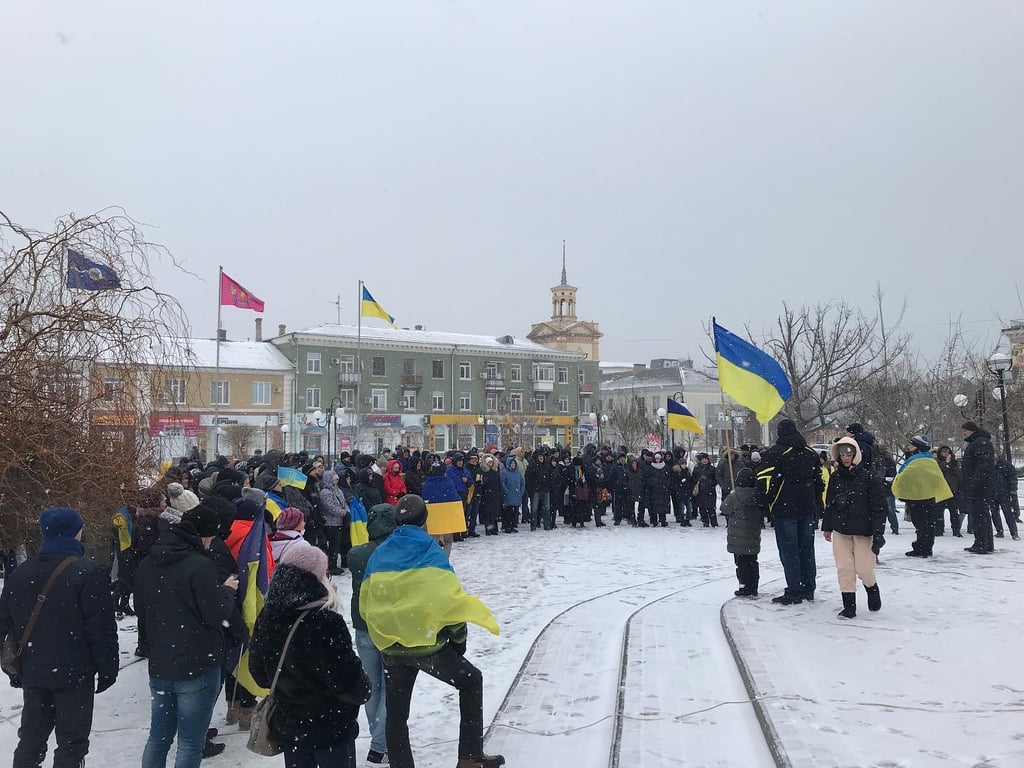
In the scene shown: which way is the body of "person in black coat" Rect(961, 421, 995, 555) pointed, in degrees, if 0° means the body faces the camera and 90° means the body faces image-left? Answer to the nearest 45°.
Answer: approximately 90°

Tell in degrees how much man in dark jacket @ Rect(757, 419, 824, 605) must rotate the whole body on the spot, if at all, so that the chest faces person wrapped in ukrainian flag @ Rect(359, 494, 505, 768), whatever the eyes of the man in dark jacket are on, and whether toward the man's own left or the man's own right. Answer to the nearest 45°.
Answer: approximately 135° to the man's own left

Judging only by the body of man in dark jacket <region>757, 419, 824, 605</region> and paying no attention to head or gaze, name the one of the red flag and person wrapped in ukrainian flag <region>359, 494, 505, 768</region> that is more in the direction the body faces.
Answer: the red flag

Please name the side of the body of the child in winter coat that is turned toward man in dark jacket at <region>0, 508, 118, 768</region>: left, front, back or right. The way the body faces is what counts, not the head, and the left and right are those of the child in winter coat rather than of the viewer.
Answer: left

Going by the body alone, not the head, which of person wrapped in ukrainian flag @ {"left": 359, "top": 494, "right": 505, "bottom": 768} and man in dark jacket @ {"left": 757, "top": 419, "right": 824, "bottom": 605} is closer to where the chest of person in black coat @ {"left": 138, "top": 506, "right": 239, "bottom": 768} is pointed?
the man in dark jacket

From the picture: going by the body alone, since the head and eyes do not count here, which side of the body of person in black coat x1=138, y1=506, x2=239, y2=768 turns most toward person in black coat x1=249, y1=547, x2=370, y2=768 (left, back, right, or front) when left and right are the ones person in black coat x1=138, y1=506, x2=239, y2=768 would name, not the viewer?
right

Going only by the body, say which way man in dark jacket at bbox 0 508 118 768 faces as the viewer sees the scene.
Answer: away from the camera

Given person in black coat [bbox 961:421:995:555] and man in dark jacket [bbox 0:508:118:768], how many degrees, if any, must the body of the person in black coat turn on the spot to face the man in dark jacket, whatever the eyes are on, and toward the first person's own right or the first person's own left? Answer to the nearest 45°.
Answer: approximately 90° to the first person's own left

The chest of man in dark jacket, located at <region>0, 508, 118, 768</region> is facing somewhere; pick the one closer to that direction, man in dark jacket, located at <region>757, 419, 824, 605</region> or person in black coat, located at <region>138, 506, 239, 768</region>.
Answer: the man in dark jacket

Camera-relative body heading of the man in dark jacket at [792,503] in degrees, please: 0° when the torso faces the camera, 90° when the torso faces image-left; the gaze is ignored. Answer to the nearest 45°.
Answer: approximately 135°

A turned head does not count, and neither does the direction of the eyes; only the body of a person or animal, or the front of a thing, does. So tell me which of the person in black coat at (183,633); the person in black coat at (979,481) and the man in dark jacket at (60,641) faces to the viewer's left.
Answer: the person in black coat at (979,481)

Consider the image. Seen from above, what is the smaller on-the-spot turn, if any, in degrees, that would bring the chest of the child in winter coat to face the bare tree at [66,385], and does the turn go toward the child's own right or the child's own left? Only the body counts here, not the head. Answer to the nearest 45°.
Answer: approximately 90° to the child's own left
